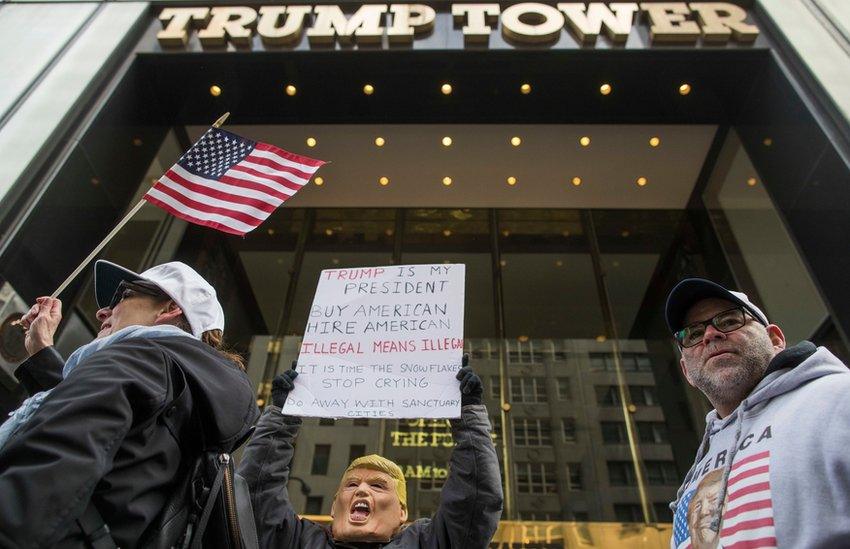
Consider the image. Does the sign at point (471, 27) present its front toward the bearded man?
yes

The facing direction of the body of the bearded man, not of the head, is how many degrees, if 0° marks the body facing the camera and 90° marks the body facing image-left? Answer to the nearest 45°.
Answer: approximately 45°

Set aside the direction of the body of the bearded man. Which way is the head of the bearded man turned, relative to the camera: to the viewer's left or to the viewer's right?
to the viewer's left
